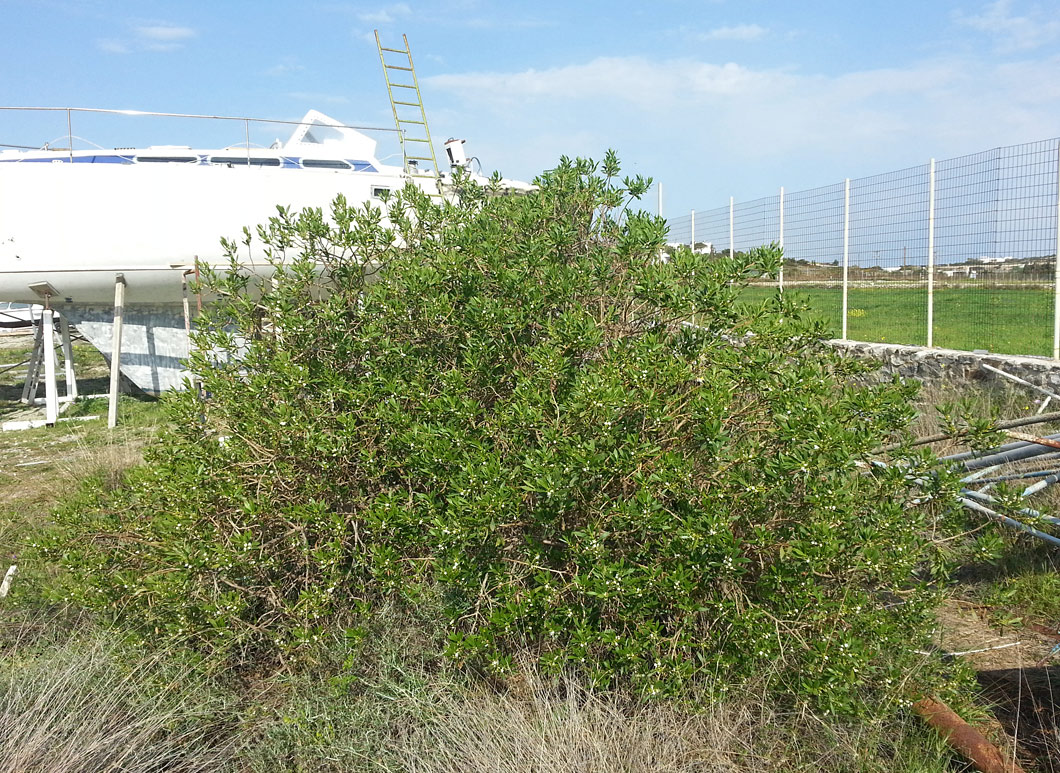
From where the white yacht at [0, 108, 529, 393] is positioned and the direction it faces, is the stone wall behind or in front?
behind

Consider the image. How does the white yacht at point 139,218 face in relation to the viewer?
to the viewer's left

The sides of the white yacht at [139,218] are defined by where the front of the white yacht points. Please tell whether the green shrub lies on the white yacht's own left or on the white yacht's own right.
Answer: on the white yacht's own left

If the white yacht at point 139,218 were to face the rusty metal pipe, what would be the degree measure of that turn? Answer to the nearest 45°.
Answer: approximately 90° to its left
